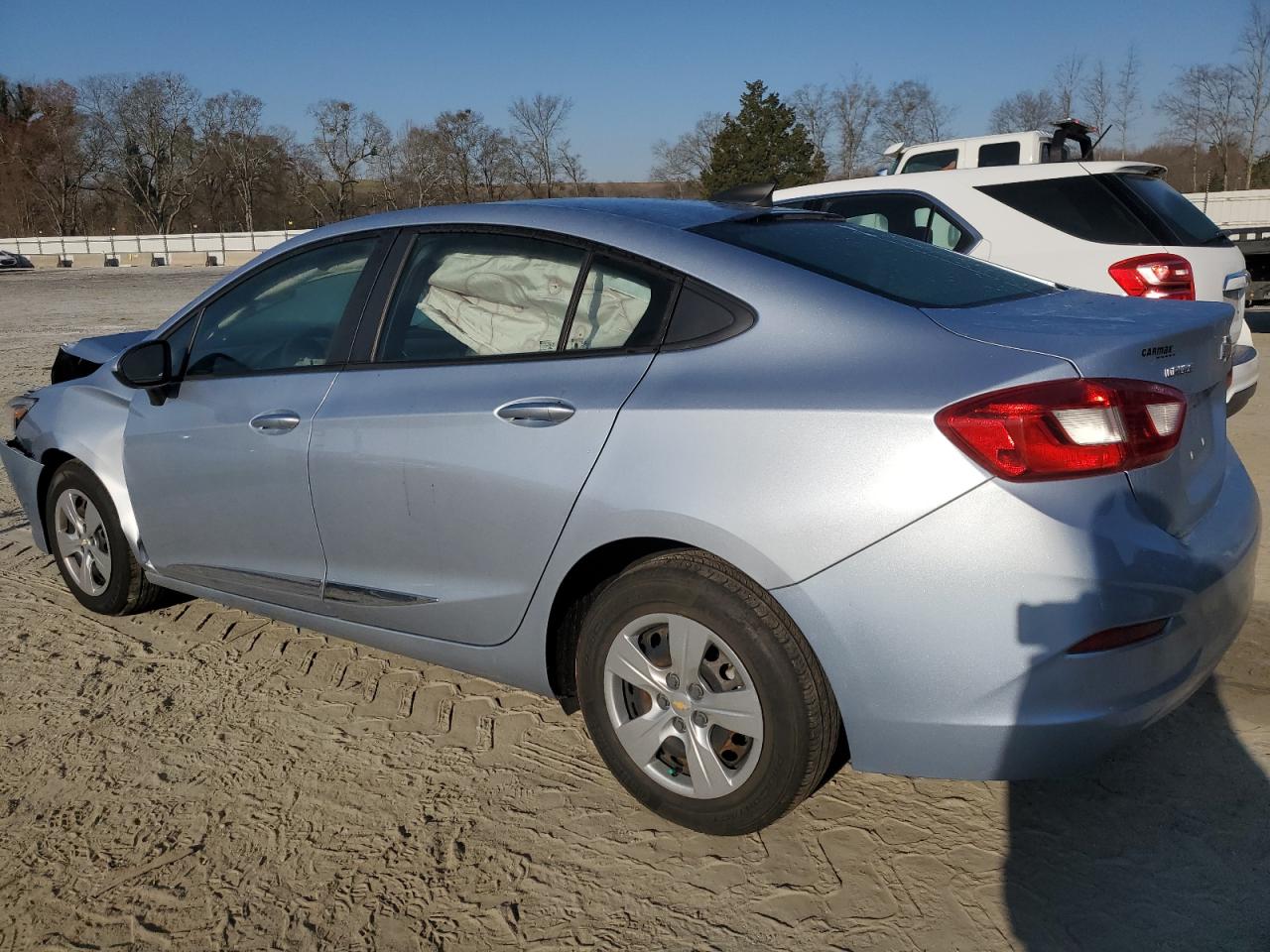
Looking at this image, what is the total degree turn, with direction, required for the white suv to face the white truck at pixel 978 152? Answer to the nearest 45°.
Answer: approximately 45° to its right

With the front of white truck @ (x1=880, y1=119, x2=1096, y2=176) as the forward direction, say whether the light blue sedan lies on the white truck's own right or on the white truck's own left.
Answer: on the white truck's own left

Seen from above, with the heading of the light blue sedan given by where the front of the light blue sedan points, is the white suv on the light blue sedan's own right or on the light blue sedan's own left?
on the light blue sedan's own right

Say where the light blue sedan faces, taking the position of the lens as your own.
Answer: facing away from the viewer and to the left of the viewer

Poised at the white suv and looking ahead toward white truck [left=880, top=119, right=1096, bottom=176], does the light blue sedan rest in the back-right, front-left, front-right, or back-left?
back-left

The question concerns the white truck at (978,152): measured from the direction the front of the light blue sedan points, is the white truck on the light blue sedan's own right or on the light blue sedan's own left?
on the light blue sedan's own right

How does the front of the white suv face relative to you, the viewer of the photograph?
facing away from the viewer and to the left of the viewer

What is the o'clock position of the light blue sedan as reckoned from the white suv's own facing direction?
The light blue sedan is roughly at 8 o'clock from the white suv.

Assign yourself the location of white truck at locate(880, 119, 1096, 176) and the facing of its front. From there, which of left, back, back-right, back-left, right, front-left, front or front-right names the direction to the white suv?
back-left
